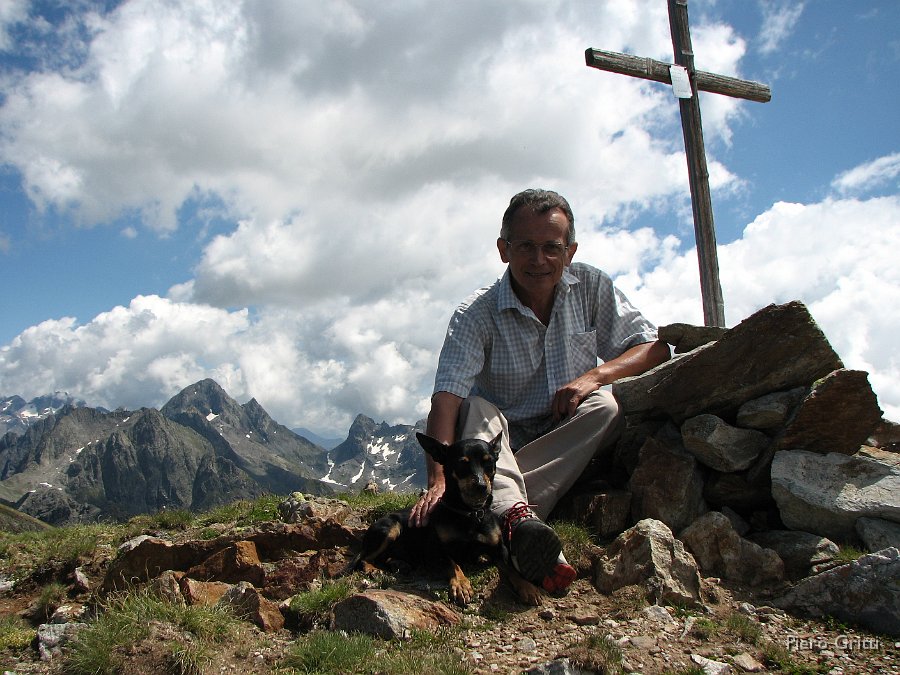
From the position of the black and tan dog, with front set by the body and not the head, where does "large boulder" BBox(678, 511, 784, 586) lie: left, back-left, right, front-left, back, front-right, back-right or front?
front-left

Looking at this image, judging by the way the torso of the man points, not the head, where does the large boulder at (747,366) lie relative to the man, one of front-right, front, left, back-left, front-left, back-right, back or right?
left

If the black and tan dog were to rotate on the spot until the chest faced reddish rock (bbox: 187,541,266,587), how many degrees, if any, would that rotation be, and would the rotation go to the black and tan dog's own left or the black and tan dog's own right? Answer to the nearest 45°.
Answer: approximately 135° to the black and tan dog's own right

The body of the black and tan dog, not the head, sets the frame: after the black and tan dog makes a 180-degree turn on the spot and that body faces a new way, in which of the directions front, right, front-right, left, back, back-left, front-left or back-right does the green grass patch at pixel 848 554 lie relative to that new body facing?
back-right

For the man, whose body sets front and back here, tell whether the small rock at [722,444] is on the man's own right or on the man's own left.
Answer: on the man's own left

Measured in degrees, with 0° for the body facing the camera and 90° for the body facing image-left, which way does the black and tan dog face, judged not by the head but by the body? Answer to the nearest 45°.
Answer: approximately 315°

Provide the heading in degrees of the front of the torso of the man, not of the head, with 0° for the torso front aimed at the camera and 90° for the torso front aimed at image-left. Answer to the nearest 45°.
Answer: approximately 0°

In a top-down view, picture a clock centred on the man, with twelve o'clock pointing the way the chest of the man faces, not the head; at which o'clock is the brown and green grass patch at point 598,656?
The brown and green grass patch is roughly at 12 o'clock from the man.

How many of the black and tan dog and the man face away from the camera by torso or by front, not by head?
0

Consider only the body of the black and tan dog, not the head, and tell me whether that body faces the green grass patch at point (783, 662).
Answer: yes
